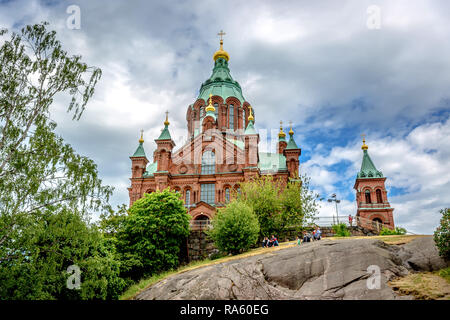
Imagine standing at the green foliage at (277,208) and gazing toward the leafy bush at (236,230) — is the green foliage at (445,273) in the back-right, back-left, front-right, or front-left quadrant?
front-left

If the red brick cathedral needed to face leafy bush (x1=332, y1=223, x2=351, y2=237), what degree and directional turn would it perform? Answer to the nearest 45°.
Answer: approximately 45° to its left

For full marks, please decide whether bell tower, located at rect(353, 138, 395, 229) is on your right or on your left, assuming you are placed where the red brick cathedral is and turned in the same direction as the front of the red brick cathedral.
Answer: on your left

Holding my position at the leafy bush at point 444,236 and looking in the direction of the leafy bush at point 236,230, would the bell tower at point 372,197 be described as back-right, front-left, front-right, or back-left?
front-right

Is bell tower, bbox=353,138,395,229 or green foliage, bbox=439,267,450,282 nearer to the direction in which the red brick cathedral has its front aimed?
the green foliage

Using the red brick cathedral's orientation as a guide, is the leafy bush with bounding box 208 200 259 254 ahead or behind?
ahead

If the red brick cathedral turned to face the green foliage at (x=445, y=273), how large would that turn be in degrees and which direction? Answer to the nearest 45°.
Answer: approximately 45° to its left

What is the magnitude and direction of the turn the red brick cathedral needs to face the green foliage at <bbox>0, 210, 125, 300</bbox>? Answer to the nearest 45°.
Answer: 0° — it already faces it

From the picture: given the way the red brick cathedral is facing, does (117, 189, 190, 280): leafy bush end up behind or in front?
in front

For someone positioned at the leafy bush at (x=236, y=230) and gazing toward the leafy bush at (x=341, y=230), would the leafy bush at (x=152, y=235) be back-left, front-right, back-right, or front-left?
back-left

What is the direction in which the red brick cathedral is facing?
toward the camera
